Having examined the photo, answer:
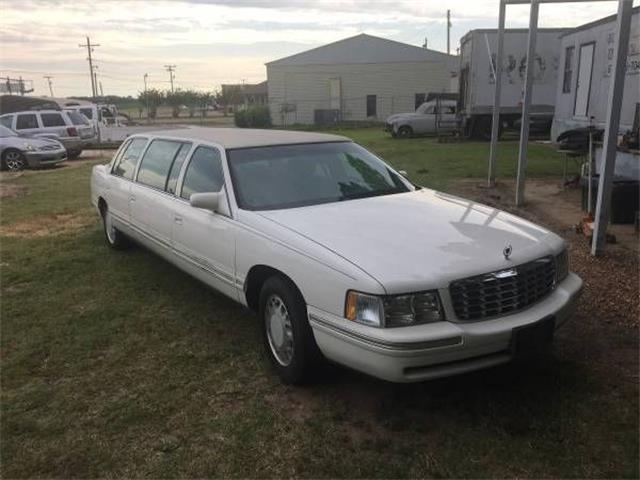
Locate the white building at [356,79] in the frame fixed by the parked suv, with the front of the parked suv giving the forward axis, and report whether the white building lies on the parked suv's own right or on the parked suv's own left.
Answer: on the parked suv's own right

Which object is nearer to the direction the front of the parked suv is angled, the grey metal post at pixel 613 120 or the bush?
the bush

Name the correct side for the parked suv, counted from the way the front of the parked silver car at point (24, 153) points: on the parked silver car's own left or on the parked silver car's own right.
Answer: on the parked silver car's own left

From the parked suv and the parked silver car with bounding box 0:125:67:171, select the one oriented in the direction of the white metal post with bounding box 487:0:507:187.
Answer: the parked silver car

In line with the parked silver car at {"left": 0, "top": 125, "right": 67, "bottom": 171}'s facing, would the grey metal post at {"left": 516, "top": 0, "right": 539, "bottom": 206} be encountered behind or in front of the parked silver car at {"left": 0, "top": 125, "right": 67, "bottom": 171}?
in front

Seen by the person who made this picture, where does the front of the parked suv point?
facing away from the viewer and to the left of the viewer

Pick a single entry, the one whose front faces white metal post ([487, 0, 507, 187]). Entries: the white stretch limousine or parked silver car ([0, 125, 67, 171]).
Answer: the parked silver car

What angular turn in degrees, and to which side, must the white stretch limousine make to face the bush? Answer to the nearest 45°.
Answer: approximately 135° to its left

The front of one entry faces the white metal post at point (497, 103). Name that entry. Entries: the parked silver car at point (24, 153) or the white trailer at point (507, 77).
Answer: the parked silver car

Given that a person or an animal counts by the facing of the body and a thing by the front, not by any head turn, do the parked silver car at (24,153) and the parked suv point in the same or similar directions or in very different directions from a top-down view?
very different directions
